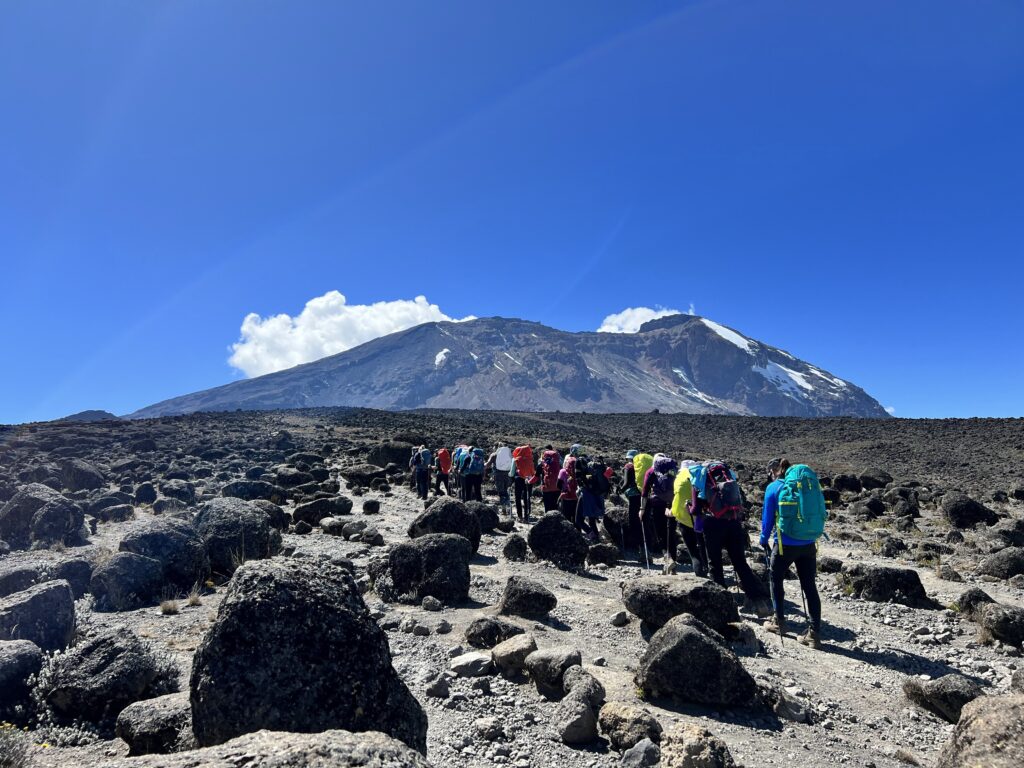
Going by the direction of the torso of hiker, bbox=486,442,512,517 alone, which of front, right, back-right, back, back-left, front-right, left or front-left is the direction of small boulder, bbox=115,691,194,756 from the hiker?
back-left

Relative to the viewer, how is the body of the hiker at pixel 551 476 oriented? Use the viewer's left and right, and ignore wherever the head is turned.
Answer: facing away from the viewer and to the left of the viewer

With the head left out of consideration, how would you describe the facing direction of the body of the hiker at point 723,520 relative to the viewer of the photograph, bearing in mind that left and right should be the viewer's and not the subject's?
facing away from the viewer and to the left of the viewer

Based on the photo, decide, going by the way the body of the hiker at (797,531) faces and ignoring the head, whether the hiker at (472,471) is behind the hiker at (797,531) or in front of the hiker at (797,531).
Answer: in front

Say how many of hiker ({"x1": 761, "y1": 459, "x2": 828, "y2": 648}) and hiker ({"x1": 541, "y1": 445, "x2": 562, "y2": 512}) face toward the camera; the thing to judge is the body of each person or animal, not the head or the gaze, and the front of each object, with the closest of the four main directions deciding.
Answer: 0

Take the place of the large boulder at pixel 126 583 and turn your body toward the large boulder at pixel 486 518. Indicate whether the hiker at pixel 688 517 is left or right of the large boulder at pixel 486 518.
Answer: right

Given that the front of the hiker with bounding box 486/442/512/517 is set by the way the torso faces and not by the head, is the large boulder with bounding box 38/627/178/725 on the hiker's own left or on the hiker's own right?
on the hiker's own left

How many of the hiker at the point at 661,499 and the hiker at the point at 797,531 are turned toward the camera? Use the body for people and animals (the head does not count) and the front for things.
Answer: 0

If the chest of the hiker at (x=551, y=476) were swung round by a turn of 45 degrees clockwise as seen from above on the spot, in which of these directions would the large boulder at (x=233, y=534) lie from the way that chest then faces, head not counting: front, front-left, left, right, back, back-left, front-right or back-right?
back-left

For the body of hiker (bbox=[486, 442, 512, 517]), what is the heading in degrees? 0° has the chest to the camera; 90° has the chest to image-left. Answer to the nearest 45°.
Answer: approximately 135°

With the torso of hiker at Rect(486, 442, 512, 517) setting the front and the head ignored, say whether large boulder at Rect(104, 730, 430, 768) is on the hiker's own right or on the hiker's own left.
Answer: on the hiker's own left
